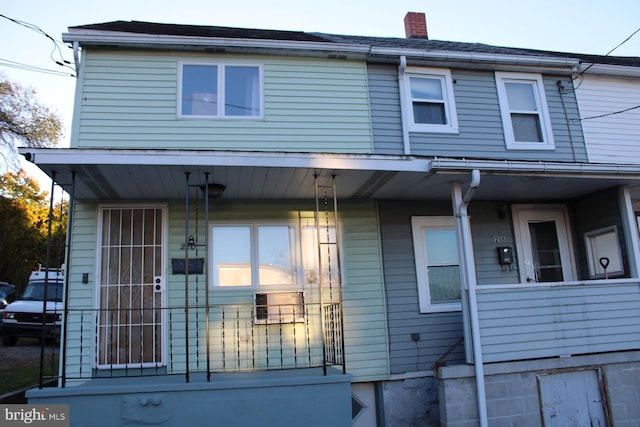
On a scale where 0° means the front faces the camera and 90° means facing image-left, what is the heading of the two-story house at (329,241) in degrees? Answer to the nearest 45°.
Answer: approximately 0°

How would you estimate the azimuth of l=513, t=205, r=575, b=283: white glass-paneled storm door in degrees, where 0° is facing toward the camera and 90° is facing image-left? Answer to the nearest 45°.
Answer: approximately 0°
